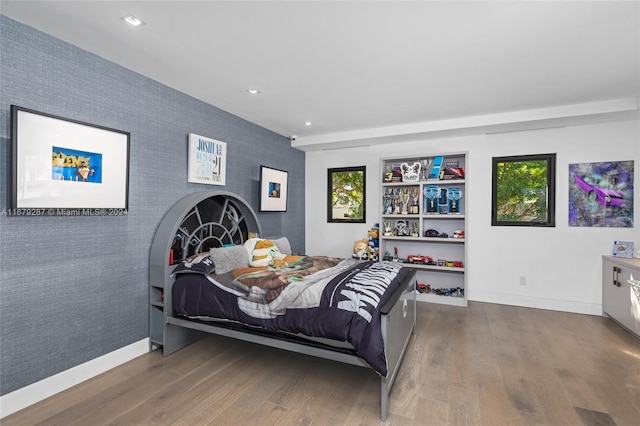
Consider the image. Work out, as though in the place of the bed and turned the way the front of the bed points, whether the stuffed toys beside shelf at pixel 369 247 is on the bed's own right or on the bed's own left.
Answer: on the bed's own left

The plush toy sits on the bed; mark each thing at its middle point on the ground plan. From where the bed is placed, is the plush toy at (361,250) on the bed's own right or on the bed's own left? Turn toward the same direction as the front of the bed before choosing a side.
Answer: on the bed's own left

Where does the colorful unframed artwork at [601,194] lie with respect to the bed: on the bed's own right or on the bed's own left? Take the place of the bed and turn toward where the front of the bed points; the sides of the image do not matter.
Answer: on the bed's own left

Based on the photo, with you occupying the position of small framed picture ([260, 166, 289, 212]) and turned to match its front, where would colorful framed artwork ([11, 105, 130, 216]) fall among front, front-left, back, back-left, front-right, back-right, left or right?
right

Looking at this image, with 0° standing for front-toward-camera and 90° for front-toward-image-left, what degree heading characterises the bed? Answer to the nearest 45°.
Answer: approximately 315°

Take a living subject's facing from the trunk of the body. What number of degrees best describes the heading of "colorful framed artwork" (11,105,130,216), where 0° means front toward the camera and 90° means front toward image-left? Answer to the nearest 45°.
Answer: approximately 315°

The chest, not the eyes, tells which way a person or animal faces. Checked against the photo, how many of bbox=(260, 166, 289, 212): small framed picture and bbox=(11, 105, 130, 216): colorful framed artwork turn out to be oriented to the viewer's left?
0

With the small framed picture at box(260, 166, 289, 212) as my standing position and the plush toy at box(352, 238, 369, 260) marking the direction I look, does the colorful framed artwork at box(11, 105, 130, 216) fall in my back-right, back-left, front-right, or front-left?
back-right

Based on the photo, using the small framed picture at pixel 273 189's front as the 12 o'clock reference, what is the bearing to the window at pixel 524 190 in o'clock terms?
The window is roughly at 11 o'clock from the small framed picture.

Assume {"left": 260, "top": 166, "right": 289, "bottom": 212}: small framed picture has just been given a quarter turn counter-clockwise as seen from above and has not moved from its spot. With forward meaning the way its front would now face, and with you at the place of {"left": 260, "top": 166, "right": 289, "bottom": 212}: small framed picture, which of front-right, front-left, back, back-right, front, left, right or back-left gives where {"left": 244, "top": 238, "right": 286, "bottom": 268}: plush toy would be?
back-right

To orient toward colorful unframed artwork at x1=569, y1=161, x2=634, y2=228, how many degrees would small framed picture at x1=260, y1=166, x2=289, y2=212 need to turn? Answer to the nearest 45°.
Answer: approximately 45° to its left

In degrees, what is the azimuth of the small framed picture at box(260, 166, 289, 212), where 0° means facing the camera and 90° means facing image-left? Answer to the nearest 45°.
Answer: approximately 315°
